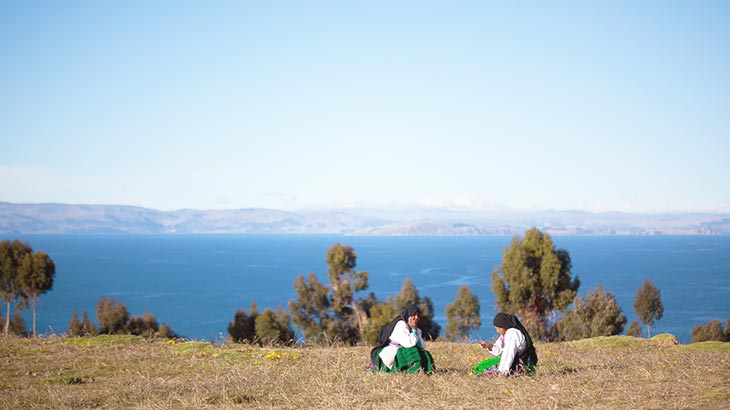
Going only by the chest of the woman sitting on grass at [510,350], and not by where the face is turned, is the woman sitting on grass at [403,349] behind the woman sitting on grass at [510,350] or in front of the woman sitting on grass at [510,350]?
in front

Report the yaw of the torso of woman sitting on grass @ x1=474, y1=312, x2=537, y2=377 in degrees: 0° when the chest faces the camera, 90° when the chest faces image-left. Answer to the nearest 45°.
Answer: approximately 90°

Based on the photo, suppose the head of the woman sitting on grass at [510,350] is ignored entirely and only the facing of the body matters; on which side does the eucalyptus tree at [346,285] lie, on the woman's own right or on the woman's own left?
on the woman's own right

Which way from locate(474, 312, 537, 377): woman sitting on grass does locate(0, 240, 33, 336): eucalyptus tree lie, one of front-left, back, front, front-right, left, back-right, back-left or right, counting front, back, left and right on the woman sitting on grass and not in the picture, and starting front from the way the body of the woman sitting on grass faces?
front-right

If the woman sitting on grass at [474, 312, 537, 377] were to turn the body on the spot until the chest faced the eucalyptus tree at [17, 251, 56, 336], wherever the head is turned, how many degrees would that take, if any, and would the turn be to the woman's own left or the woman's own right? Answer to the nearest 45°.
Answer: approximately 45° to the woman's own right

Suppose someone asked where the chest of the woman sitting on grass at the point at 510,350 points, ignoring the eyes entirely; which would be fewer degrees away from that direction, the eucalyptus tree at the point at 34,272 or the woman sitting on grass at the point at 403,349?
the woman sitting on grass

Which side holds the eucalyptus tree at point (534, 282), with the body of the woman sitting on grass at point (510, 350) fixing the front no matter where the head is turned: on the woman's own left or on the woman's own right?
on the woman's own right

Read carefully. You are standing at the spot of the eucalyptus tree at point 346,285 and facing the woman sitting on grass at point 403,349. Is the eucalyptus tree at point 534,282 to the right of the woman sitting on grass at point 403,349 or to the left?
left

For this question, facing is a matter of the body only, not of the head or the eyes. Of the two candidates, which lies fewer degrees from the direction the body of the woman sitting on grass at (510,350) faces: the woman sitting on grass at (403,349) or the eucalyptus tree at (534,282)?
the woman sitting on grass
